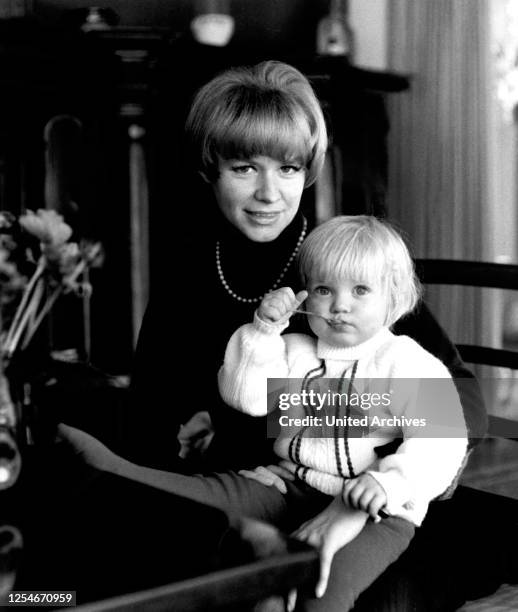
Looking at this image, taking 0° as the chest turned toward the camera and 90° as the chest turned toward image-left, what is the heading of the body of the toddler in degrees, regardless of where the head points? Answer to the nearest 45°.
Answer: approximately 45°

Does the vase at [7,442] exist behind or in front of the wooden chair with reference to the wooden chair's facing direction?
in front

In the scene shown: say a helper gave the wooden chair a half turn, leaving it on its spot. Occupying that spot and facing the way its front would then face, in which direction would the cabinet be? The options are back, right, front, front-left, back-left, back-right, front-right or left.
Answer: left
